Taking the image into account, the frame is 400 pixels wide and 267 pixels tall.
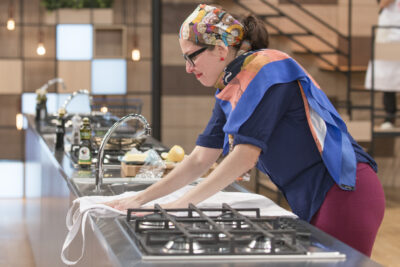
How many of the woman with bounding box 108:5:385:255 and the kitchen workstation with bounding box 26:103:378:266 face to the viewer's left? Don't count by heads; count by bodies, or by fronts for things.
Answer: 1

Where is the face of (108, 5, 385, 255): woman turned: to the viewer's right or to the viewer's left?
to the viewer's left

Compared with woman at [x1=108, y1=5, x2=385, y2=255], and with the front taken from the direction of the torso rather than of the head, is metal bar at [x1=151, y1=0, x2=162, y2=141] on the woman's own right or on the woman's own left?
on the woman's own right

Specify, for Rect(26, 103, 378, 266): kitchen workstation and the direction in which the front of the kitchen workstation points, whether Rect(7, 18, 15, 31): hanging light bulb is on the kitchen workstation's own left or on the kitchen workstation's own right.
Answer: on the kitchen workstation's own left

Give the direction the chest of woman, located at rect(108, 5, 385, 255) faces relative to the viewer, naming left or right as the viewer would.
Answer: facing to the left of the viewer

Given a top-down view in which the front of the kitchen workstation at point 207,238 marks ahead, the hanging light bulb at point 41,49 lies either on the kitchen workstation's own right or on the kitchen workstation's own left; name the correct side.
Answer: on the kitchen workstation's own left

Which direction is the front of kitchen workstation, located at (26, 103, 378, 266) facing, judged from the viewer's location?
facing to the right of the viewer
